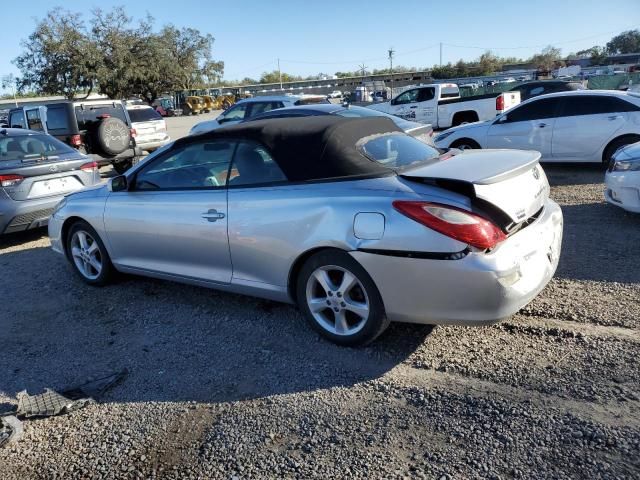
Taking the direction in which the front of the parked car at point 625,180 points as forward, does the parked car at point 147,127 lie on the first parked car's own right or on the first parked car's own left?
on the first parked car's own right

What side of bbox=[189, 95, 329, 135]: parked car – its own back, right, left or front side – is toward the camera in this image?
left

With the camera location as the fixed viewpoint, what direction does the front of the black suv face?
facing away from the viewer and to the left of the viewer

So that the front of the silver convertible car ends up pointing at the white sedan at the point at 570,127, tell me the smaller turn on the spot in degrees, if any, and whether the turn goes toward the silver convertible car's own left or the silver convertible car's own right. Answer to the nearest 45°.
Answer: approximately 90° to the silver convertible car's own right

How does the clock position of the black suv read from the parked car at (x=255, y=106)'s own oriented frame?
The black suv is roughly at 11 o'clock from the parked car.

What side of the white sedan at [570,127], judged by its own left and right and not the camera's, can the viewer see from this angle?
left

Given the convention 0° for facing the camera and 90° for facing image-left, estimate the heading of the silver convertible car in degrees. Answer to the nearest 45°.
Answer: approximately 135°

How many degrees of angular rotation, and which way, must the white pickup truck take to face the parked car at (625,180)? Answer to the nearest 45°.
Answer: approximately 135° to its left

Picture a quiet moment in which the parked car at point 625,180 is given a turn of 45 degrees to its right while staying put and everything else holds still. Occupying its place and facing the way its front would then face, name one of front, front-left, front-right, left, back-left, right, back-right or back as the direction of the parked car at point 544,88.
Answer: right

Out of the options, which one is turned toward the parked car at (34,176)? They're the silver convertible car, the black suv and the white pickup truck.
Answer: the silver convertible car
